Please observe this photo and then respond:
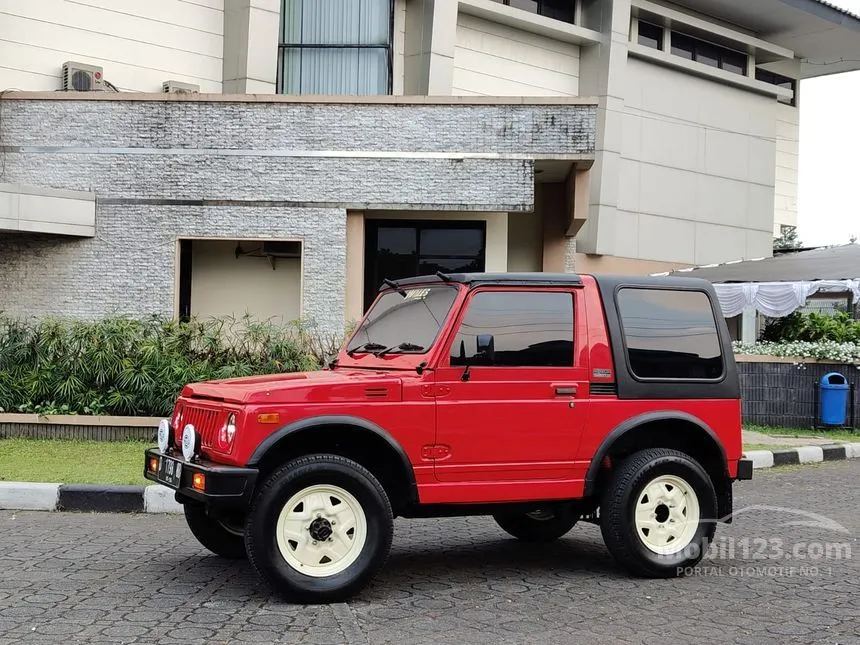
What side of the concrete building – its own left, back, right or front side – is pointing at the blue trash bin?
front

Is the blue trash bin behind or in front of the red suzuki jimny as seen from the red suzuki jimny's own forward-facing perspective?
behind

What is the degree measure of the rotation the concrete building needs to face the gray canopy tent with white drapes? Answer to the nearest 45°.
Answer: approximately 90° to its left

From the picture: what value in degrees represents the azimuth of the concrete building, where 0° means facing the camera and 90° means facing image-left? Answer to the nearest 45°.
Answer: approximately 0°

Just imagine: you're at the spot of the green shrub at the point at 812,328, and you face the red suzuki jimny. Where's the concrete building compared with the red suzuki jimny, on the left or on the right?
right

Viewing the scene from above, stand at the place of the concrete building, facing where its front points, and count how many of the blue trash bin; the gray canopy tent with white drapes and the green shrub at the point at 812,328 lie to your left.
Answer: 3

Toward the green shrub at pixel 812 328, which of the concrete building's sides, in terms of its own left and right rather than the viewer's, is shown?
left

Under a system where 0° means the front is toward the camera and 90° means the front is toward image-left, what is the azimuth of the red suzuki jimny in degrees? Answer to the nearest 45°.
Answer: approximately 45°

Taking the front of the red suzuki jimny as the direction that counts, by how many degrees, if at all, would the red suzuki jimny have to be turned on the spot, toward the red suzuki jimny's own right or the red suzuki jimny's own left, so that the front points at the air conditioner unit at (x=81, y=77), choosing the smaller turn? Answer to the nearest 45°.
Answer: approximately 90° to the red suzuki jimny's own right

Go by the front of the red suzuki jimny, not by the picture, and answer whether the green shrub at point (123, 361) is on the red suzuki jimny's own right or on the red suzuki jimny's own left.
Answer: on the red suzuki jimny's own right
